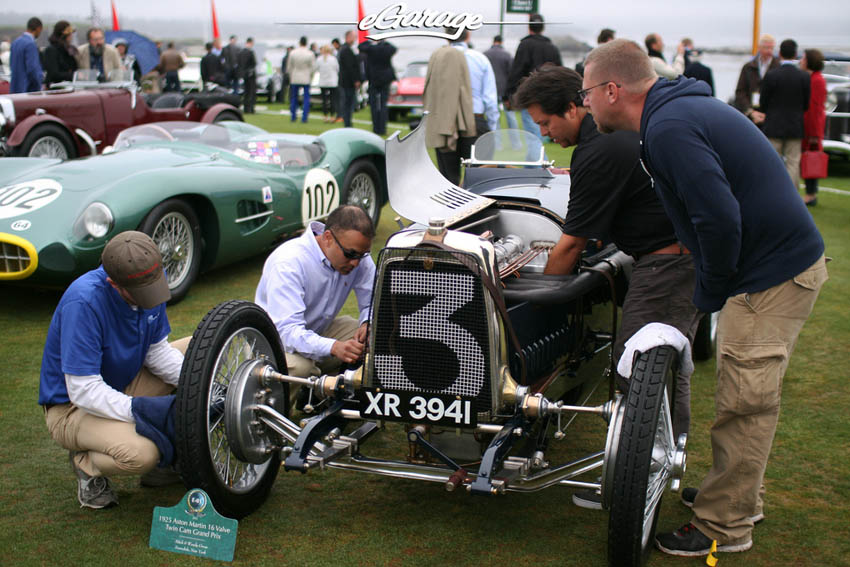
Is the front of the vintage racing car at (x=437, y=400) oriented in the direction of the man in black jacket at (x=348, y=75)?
no

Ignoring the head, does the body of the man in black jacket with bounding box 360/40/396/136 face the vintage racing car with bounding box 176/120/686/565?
no

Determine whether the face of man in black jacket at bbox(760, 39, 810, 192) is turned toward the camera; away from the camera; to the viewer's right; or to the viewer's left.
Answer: away from the camera

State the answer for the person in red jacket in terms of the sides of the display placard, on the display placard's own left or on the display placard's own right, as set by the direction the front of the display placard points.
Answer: on the display placard's own left

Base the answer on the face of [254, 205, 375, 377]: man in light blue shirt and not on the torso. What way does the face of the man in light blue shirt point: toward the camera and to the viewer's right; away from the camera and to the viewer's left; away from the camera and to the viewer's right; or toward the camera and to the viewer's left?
toward the camera and to the viewer's right

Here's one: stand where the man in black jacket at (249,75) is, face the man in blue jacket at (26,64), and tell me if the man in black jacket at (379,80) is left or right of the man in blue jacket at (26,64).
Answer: left

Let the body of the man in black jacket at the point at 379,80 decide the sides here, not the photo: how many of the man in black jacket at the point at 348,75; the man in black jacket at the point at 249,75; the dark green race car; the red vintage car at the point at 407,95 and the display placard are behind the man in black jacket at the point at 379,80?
2

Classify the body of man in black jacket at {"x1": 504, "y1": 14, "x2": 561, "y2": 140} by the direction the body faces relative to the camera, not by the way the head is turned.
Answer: away from the camera

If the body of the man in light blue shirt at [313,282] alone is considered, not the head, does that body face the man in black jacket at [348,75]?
no

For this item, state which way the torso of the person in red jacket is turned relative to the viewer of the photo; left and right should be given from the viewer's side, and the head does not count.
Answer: facing to the left of the viewer

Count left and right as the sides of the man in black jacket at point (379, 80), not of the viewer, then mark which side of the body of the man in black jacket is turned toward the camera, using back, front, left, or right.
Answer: back

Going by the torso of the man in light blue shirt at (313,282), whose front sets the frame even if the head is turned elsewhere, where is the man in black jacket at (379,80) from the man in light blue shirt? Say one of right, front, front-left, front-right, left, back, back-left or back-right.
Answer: back-left

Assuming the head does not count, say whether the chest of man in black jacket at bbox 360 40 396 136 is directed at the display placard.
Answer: no

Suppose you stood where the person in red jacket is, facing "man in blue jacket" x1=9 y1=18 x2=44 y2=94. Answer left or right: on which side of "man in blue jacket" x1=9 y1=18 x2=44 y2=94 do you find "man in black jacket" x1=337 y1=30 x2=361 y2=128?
right
